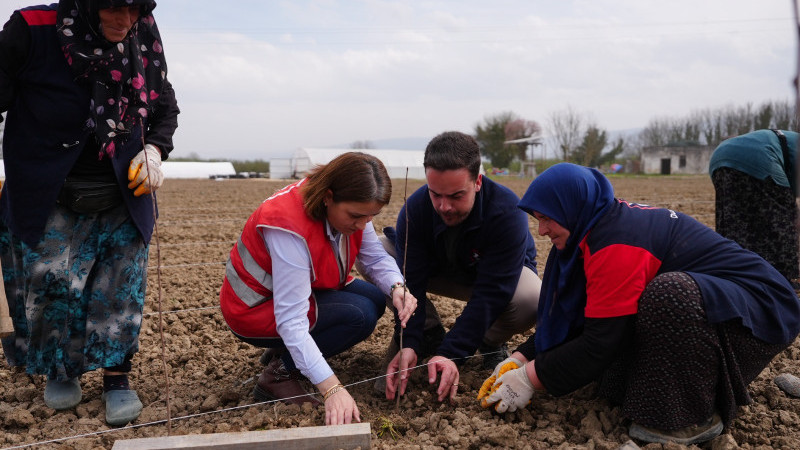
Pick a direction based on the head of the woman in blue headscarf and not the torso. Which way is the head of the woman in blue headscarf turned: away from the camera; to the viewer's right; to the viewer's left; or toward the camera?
to the viewer's left

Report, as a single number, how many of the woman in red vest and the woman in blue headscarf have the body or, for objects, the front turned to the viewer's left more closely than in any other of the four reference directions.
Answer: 1

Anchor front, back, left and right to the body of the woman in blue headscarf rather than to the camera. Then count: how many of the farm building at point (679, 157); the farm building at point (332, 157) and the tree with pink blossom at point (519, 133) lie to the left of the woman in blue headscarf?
0

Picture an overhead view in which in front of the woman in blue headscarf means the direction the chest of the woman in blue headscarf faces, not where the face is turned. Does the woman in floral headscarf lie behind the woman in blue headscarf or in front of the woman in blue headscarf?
in front

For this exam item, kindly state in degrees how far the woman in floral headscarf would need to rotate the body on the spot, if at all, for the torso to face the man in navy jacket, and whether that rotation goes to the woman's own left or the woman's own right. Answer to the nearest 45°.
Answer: approximately 45° to the woman's own left

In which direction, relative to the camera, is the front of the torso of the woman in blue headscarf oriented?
to the viewer's left

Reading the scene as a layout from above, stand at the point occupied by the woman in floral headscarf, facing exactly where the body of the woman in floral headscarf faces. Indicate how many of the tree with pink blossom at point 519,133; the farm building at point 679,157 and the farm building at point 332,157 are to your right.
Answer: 0

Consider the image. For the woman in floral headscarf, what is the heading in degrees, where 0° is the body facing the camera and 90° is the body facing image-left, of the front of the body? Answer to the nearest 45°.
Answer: approximately 315°

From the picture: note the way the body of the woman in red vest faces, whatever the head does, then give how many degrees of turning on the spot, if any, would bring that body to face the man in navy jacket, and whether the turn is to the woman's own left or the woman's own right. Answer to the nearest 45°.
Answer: approximately 90° to the woman's own left

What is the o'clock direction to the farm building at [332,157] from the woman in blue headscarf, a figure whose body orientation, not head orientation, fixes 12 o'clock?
The farm building is roughly at 2 o'clock from the woman in blue headscarf.

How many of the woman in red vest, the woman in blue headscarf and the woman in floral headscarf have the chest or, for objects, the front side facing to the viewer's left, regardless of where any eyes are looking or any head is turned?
1

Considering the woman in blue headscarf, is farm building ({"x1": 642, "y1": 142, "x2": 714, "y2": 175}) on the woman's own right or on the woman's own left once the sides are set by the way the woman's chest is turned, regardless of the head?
on the woman's own right

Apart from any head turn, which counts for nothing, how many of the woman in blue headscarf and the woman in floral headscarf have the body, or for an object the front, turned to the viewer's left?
1

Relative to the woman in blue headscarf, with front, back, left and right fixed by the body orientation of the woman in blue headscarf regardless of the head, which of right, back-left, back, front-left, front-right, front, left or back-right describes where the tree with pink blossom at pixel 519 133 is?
right

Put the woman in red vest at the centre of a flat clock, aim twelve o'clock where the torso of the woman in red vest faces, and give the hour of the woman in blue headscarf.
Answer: The woman in blue headscarf is roughly at 11 o'clock from the woman in red vest.

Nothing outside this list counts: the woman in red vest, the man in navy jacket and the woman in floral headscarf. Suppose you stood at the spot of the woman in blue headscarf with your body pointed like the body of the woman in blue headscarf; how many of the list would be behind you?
0

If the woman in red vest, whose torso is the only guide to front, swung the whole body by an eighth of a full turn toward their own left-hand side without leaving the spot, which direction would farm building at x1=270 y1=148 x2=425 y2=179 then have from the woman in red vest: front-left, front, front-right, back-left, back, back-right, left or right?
left
